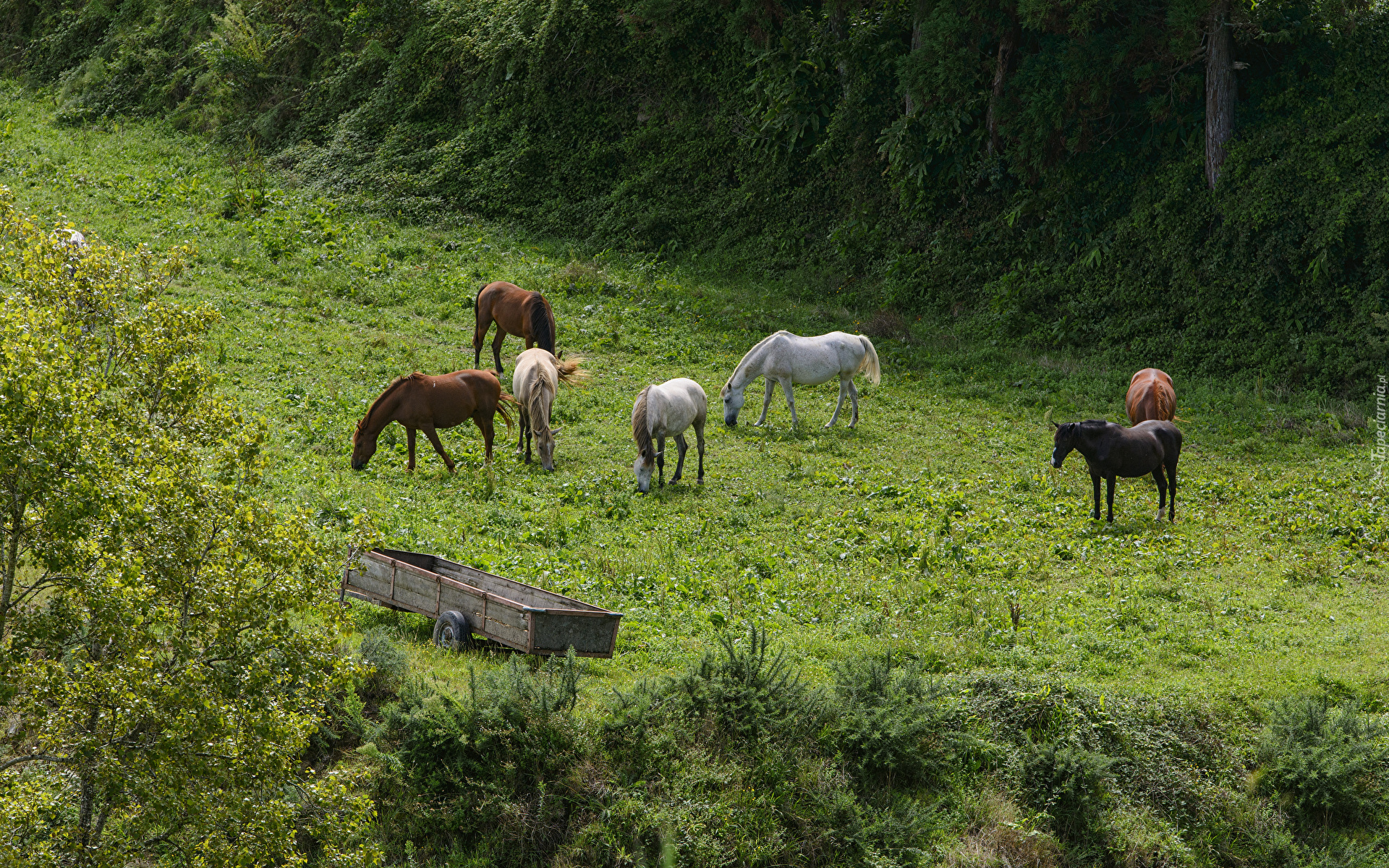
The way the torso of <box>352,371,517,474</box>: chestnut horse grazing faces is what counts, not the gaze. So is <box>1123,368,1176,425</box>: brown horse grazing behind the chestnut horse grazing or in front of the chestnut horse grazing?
behind

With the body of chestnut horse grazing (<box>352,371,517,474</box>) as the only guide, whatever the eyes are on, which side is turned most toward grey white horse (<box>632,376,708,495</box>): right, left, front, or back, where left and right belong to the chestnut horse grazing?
back

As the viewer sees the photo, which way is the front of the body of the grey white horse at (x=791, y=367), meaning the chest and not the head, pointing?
to the viewer's left

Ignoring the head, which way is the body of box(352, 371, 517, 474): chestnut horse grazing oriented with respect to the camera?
to the viewer's left
